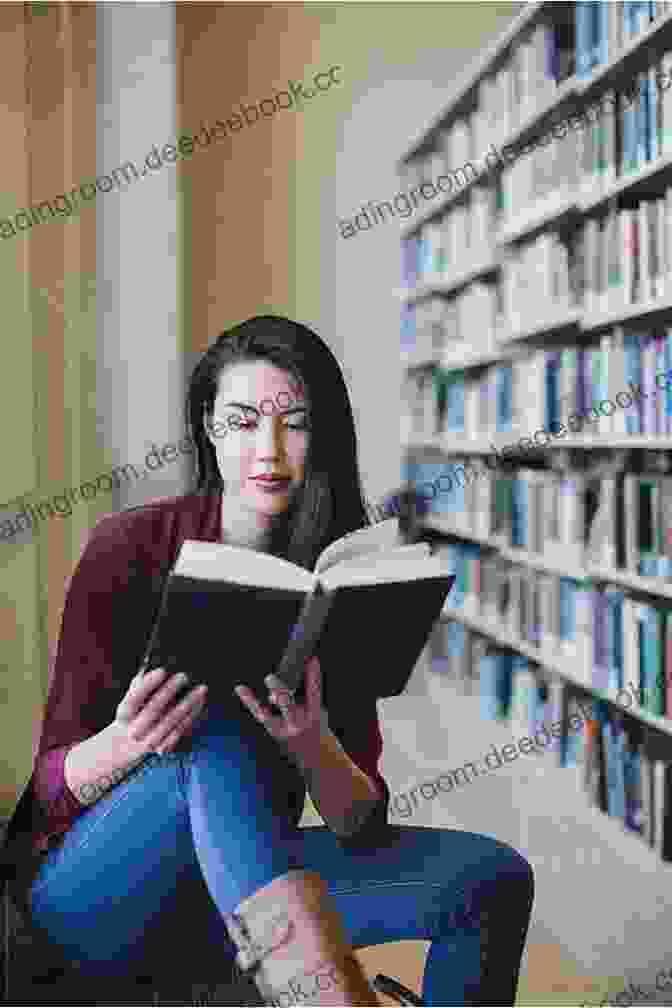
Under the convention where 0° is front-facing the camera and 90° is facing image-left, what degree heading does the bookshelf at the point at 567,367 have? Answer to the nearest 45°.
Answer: approximately 90°

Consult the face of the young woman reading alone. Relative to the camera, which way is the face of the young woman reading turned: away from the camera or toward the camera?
toward the camera
